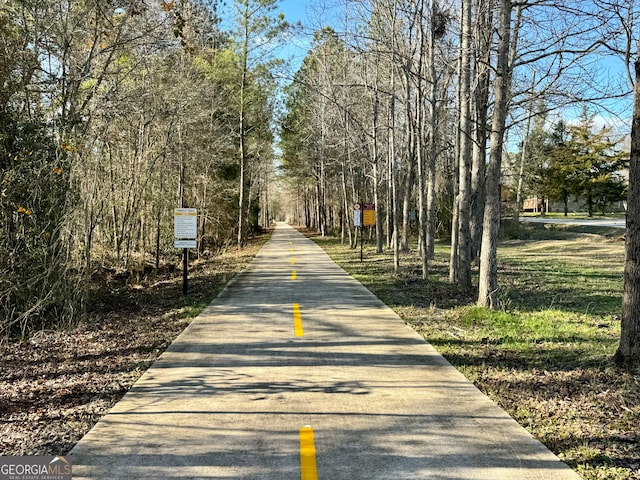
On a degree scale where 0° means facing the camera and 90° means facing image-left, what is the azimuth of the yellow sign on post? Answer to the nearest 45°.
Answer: approximately 0°
